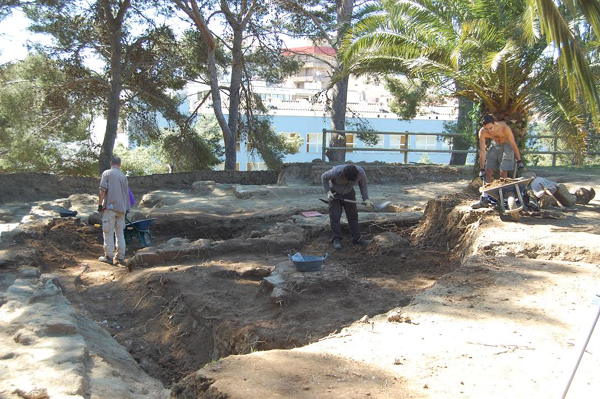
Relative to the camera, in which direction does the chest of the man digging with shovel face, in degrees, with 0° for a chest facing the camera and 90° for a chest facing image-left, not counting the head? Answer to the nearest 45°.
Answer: approximately 315°

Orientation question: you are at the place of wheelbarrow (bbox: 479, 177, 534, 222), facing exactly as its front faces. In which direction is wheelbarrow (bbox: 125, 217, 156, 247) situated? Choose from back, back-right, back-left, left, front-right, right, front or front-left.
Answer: right

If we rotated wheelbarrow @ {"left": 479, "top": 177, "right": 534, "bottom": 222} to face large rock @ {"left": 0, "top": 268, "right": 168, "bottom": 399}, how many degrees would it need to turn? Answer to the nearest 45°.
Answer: approximately 45° to its right

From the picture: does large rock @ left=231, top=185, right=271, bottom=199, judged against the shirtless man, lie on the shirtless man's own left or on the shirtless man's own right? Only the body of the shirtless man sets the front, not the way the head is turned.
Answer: on the shirtless man's own right

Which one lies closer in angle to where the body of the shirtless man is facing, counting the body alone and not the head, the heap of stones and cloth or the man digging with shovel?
the man digging with shovel

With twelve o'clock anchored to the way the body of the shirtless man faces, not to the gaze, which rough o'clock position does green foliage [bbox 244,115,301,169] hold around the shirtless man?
The green foliage is roughly at 3 o'clock from the shirtless man.

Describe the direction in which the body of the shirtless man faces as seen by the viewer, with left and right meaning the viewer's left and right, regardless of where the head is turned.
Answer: facing the viewer and to the left of the viewer

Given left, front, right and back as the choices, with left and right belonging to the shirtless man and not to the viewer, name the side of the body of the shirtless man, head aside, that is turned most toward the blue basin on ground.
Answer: front

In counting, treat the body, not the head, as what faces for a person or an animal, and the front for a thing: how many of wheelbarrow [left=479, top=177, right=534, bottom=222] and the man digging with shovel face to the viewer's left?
0

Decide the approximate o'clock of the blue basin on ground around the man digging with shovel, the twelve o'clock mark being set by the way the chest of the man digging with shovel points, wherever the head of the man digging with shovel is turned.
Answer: The blue basin on ground is roughly at 2 o'clock from the man digging with shovel.

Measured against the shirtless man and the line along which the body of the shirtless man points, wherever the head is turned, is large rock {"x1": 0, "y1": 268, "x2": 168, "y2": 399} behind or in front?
in front

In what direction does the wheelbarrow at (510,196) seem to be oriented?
toward the camera
